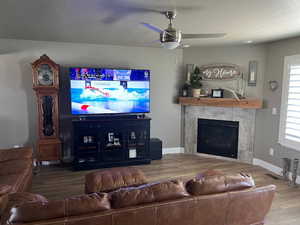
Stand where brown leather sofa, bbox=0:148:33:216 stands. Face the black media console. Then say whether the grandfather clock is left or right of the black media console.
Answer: left

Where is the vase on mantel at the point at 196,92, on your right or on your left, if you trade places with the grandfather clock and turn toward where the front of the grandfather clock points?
on your left

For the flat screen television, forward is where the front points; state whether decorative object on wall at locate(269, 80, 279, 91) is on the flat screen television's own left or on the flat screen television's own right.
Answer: on the flat screen television's own left

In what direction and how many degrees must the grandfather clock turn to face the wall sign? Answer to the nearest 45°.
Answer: approximately 90° to its left

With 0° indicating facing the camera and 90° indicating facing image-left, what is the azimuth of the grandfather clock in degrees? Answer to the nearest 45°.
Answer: approximately 0°

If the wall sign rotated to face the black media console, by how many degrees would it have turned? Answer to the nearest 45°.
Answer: approximately 45° to its right

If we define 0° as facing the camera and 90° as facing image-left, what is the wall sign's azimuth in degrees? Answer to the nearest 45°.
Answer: approximately 0°
